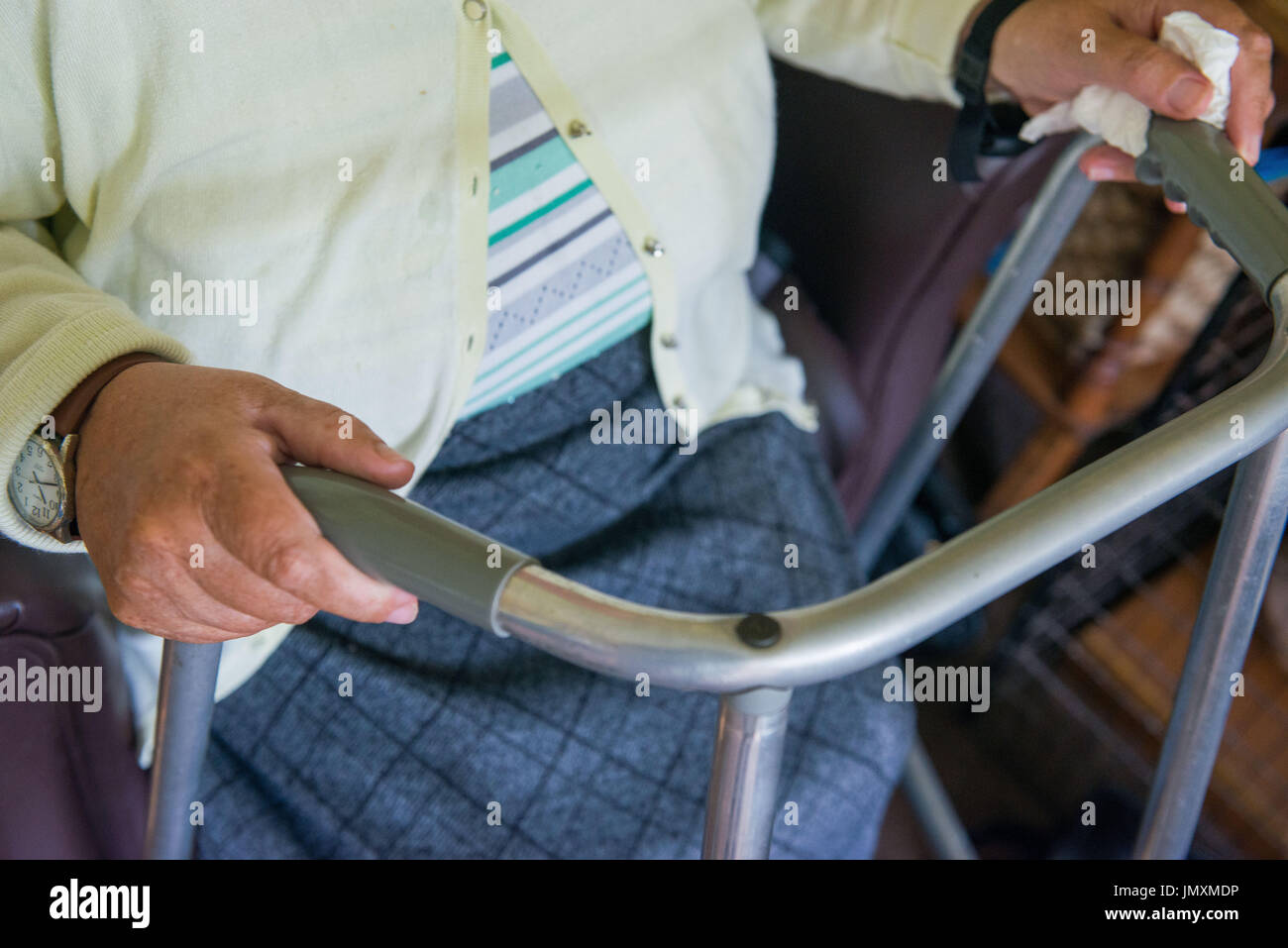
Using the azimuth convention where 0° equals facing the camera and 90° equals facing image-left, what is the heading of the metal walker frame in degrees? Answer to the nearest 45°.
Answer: approximately 315°
